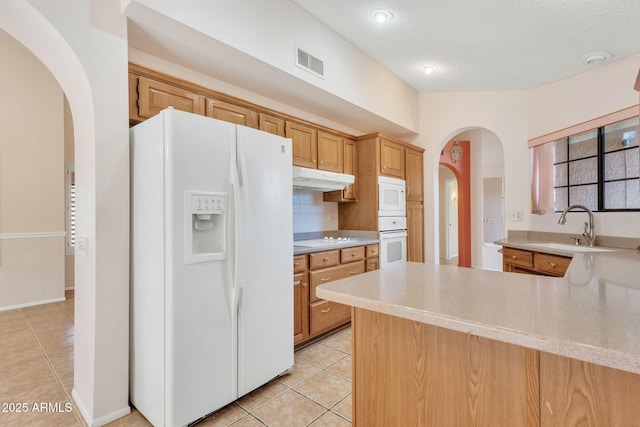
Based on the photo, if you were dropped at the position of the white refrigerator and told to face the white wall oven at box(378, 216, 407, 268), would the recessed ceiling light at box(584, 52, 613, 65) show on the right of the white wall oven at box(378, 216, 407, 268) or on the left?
right

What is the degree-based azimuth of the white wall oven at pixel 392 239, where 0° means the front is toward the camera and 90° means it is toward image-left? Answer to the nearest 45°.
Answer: approximately 315°

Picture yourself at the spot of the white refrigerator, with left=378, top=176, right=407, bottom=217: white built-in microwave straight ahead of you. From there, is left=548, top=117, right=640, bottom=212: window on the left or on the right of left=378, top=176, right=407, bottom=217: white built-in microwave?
right

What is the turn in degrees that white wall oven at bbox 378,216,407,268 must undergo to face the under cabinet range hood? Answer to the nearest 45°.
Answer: approximately 90° to its right

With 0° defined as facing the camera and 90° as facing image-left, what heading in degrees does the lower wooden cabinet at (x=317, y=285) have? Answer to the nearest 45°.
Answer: approximately 315°

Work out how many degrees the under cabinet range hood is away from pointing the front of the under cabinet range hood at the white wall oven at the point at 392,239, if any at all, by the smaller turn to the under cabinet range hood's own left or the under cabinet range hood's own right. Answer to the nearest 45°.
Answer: approximately 90° to the under cabinet range hood's own left

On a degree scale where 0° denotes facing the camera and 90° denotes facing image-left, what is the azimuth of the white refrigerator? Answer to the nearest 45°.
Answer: approximately 315°

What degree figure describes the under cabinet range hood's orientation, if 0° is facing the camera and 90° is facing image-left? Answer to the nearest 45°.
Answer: approximately 315°
